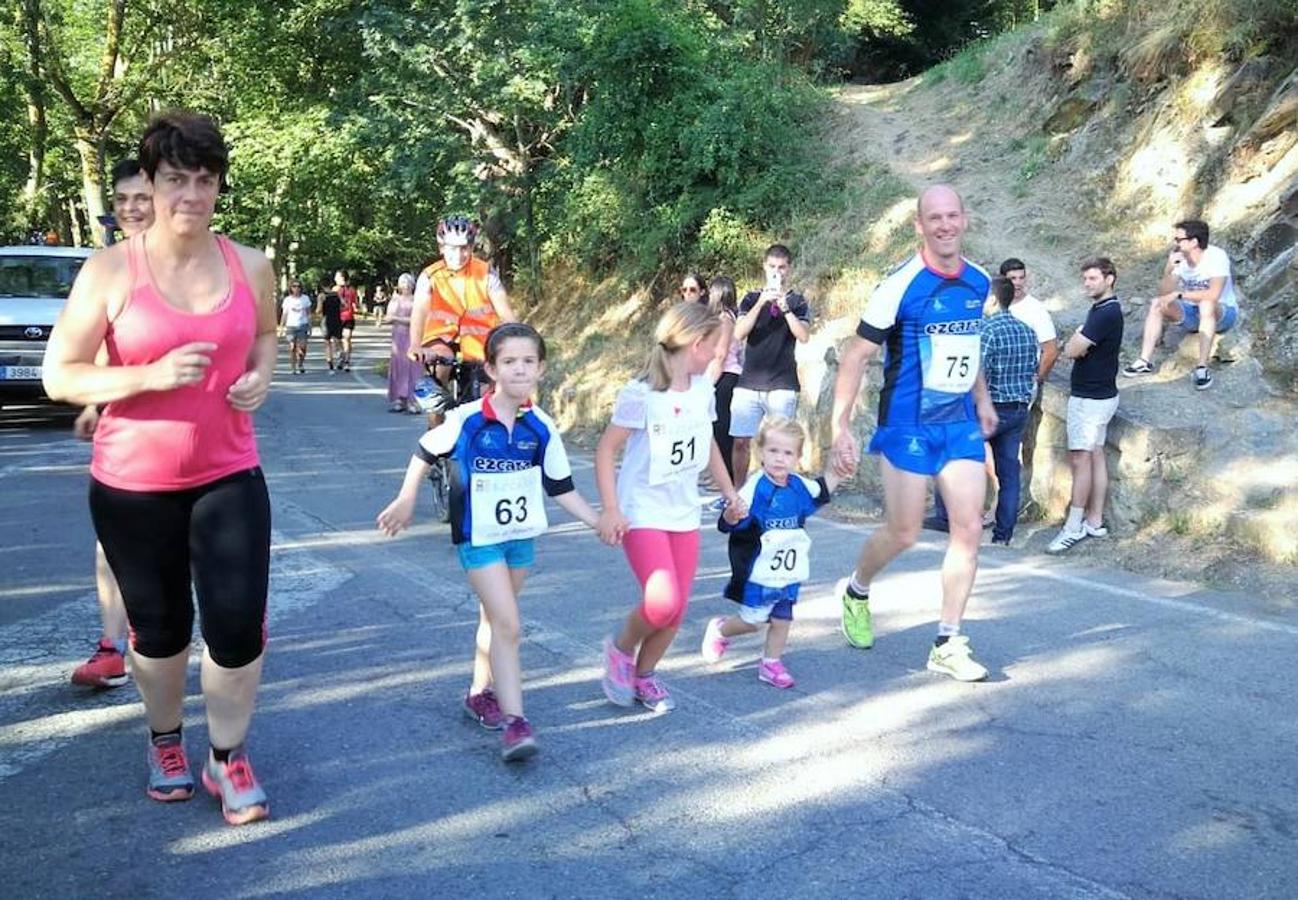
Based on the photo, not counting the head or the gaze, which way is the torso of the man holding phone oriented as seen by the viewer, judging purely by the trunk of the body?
toward the camera

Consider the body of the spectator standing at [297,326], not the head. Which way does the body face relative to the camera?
toward the camera

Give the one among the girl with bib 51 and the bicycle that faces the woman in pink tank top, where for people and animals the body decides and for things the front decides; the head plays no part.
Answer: the bicycle

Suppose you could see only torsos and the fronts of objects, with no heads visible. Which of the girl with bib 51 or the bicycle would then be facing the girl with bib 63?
the bicycle

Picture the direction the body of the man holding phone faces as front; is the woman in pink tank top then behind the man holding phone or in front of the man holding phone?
in front

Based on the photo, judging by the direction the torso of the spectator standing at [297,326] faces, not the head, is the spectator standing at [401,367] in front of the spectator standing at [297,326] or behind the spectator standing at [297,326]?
in front

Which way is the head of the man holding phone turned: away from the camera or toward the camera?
toward the camera

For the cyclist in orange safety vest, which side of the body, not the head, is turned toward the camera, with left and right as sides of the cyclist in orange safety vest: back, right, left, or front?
front

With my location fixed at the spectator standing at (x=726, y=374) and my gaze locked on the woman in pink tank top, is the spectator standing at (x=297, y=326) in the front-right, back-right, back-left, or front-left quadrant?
back-right

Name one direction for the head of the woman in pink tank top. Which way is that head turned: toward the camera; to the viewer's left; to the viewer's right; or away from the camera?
toward the camera

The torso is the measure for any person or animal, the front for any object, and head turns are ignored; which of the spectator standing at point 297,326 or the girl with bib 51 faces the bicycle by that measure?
the spectator standing

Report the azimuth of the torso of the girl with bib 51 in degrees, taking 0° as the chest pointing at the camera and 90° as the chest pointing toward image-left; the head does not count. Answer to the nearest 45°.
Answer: approximately 315°
